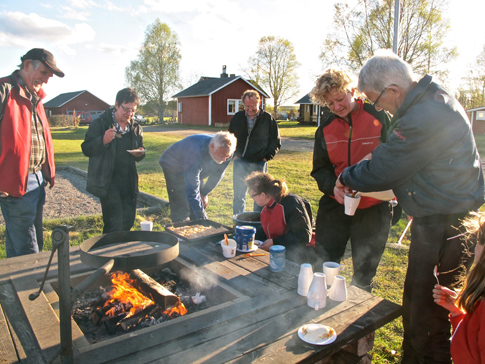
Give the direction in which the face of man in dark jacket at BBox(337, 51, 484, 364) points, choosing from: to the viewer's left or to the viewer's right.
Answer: to the viewer's left

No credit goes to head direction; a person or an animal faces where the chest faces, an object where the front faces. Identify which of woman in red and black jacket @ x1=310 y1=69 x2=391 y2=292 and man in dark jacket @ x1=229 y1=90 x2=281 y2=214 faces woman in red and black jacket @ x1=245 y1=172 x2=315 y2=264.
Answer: the man in dark jacket

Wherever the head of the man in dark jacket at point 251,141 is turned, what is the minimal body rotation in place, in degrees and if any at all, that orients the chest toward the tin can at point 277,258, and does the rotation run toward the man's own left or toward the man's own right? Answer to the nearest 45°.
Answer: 0° — they already face it

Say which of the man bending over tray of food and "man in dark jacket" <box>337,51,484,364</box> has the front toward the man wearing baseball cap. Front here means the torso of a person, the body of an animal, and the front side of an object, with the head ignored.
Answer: the man in dark jacket

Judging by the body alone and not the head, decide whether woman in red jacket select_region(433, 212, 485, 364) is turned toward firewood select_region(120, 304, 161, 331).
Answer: yes

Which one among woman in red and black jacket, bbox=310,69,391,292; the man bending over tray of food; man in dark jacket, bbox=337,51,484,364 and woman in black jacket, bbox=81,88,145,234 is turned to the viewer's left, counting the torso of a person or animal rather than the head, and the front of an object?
the man in dark jacket

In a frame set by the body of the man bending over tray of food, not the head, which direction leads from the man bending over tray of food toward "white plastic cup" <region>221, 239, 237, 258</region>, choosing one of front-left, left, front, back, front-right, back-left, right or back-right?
front-right

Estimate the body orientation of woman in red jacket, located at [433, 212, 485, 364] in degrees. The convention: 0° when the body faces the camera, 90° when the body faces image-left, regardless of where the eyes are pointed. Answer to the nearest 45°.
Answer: approximately 90°

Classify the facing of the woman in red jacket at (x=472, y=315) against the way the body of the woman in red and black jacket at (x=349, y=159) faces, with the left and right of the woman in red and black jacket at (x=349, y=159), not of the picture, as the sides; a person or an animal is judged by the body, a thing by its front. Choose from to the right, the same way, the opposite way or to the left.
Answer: to the right

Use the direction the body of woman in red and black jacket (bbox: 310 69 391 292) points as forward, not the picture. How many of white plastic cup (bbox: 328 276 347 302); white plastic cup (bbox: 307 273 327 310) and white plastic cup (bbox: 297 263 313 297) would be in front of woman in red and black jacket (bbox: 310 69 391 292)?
3

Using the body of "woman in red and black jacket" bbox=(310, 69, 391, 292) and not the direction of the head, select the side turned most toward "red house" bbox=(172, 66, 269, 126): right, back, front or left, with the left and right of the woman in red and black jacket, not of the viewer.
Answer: back
